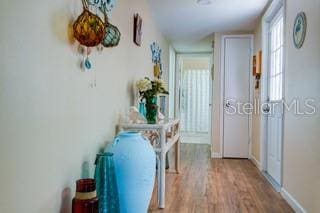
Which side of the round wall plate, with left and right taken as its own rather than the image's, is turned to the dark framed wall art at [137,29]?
front

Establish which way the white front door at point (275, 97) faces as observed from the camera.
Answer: facing to the left of the viewer

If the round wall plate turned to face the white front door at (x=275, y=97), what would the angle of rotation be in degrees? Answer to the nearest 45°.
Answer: approximately 90° to its right

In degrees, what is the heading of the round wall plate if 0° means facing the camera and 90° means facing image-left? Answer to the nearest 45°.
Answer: approximately 90°

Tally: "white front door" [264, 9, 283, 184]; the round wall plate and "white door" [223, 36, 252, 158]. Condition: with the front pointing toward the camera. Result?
1

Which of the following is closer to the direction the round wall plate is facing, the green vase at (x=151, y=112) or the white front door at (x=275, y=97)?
the green vase

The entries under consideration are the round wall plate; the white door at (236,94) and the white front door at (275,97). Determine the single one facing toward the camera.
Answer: the white door at (236,94)

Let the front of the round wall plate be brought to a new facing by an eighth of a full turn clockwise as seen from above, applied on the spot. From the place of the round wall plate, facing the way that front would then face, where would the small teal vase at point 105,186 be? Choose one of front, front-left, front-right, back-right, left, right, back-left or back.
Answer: left

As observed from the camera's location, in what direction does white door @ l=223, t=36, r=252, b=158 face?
facing the viewer

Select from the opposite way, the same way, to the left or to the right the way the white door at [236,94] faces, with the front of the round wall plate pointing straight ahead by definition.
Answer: to the left

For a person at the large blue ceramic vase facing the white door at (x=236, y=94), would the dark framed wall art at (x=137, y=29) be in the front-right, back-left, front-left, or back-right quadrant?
front-left

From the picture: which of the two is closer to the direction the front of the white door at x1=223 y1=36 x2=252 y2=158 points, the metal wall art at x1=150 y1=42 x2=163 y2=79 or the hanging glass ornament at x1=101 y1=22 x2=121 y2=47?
the hanging glass ornament

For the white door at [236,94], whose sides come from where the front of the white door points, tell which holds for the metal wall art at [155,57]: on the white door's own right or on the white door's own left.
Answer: on the white door's own right

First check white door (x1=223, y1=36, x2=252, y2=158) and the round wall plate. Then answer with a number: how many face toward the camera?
1

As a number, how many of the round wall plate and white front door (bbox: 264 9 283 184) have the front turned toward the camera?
0

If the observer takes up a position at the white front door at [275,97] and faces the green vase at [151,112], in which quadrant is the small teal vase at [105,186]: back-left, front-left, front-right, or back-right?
front-left

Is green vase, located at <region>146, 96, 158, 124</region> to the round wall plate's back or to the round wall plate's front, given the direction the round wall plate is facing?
to the front
